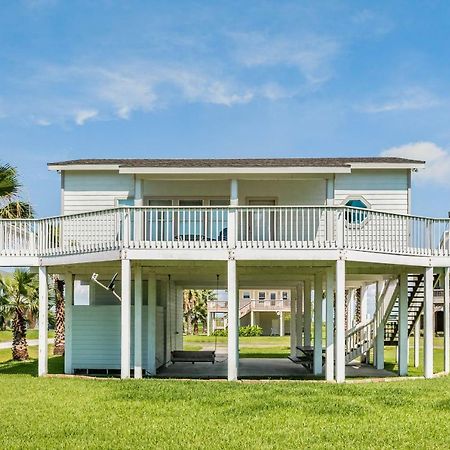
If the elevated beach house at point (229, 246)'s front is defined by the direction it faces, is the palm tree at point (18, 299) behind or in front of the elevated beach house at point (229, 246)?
behind

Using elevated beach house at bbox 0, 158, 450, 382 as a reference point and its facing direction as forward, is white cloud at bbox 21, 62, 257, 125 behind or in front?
behind

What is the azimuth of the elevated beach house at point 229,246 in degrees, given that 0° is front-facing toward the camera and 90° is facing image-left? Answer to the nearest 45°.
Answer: approximately 0°
